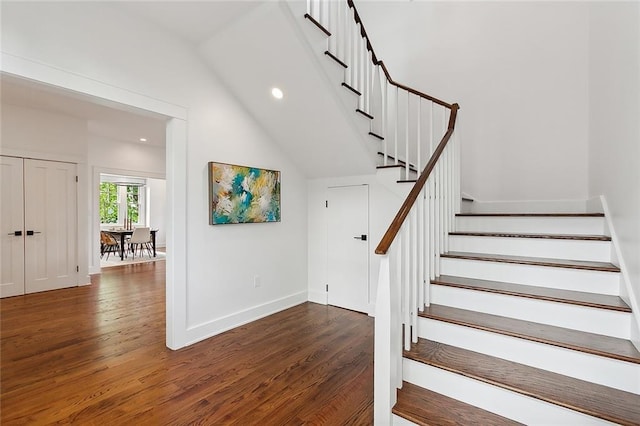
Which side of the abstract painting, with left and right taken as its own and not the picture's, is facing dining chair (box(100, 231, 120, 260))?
back

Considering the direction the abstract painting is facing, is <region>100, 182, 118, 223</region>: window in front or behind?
behind

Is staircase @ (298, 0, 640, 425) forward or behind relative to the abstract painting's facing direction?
forward

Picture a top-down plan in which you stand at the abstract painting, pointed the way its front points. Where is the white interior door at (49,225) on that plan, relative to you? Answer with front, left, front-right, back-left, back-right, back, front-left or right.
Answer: back

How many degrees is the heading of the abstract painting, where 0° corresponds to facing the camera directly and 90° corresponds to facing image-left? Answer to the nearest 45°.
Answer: approximately 315°

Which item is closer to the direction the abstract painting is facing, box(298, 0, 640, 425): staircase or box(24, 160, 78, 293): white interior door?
the staircase

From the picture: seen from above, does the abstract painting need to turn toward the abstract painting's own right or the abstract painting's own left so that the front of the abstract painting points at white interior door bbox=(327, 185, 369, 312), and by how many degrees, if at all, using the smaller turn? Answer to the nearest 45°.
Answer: approximately 45° to the abstract painting's own left

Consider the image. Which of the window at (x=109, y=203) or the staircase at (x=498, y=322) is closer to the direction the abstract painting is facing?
the staircase

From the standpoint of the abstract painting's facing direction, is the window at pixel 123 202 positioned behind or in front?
behind
